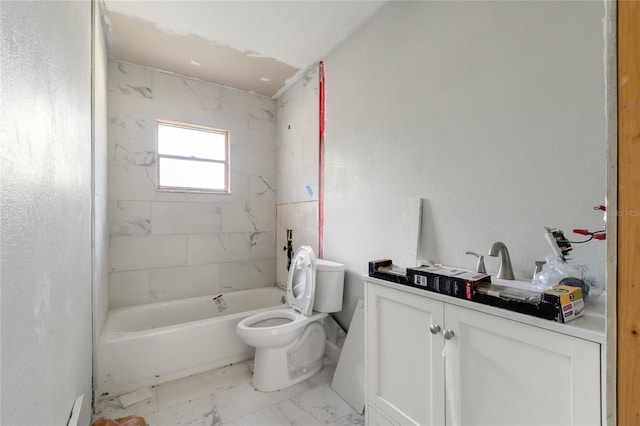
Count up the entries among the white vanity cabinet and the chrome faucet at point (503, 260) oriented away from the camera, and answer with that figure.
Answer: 0

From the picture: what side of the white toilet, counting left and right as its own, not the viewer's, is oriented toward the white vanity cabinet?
left

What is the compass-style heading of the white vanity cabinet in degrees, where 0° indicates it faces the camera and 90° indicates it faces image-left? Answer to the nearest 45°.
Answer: approximately 45°

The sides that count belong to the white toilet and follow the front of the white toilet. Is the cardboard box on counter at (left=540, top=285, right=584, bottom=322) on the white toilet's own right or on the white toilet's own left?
on the white toilet's own left

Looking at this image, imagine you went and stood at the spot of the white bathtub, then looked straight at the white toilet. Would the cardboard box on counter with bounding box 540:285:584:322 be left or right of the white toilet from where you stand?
right

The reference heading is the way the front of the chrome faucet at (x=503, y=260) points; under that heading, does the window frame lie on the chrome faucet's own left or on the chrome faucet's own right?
on the chrome faucet's own right

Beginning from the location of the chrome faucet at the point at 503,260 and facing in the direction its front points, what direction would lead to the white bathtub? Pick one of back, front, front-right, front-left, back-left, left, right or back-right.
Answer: front-right

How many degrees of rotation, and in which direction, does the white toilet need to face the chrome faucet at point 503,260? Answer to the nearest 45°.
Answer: approximately 90° to its left

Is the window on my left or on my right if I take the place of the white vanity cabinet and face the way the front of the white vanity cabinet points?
on my right
